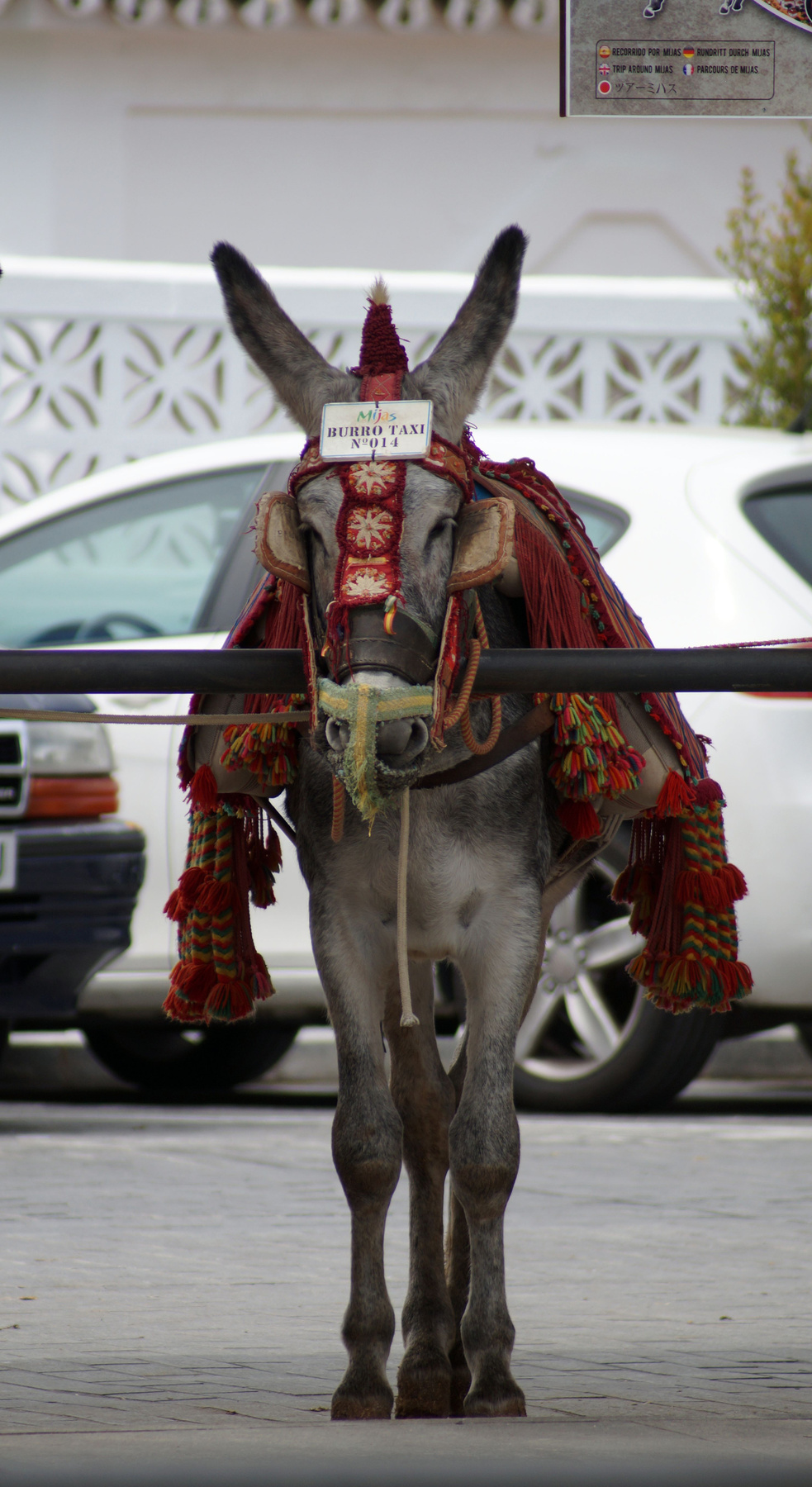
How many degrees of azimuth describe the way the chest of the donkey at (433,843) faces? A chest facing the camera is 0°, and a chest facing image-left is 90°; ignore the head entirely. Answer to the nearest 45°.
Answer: approximately 0°

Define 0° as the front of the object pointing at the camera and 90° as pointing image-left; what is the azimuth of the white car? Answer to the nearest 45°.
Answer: approximately 135°

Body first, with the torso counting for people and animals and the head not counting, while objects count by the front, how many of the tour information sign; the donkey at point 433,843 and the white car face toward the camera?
2

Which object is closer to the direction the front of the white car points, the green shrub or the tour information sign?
the green shrub

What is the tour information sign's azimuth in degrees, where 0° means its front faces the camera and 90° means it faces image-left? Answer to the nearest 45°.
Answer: approximately 0°

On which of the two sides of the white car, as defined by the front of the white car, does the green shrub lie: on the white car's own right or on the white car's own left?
on the white car's own right
